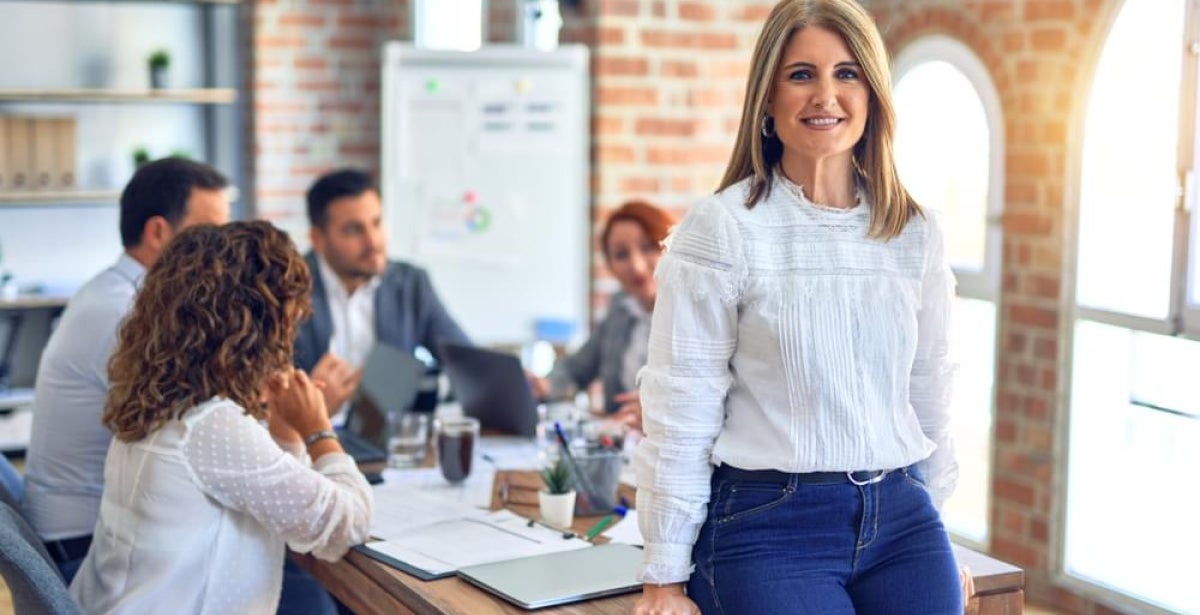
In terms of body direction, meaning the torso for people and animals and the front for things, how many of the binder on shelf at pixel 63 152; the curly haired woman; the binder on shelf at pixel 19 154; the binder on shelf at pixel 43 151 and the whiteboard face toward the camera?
4

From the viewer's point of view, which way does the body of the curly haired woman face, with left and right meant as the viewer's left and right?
facing away from the viewer and to the right of the viewer

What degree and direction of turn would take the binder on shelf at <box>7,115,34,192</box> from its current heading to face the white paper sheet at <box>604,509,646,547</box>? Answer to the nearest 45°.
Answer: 0° — it already faces it

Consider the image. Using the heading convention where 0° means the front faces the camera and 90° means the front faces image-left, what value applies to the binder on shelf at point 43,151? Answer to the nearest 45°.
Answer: approximately 0°

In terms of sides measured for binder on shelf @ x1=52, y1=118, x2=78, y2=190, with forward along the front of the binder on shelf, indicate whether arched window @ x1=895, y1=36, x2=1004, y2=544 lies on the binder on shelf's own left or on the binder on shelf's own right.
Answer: on the binder on shelf's own left

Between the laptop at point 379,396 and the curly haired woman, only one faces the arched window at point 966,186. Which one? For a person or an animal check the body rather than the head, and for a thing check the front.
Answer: the curly haired woman

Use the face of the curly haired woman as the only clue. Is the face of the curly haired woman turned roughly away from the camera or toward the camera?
away from the camera
